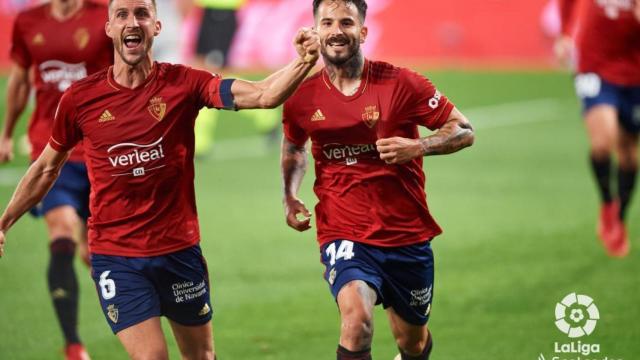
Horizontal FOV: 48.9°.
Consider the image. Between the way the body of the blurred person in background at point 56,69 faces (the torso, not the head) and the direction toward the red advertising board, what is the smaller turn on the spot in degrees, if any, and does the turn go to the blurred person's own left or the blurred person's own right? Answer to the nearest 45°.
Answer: approximately 135° to the blurred person's own left

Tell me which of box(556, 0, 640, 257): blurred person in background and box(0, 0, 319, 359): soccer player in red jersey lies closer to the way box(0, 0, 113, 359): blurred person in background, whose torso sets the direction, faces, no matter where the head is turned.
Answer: the soccer player in red jersey

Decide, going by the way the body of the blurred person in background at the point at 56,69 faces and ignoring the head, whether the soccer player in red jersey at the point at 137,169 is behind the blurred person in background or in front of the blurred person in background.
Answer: in front

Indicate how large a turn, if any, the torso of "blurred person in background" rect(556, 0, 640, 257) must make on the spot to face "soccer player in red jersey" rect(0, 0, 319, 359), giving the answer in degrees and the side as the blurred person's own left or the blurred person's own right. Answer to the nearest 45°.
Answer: approximately 45° to the blurred person's own right

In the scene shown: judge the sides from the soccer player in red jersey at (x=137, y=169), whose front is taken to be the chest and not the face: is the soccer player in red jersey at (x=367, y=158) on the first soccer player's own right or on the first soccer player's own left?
on the first soccer player's own left

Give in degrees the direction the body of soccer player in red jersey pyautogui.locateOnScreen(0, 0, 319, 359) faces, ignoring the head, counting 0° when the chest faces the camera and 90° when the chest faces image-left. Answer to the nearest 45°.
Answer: approximately 0°

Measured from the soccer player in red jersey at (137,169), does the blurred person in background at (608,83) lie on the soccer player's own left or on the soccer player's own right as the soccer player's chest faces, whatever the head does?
on the soccer player's own left

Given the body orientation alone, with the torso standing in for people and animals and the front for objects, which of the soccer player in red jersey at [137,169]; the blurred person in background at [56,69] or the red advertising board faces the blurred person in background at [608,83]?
the red advertising board
